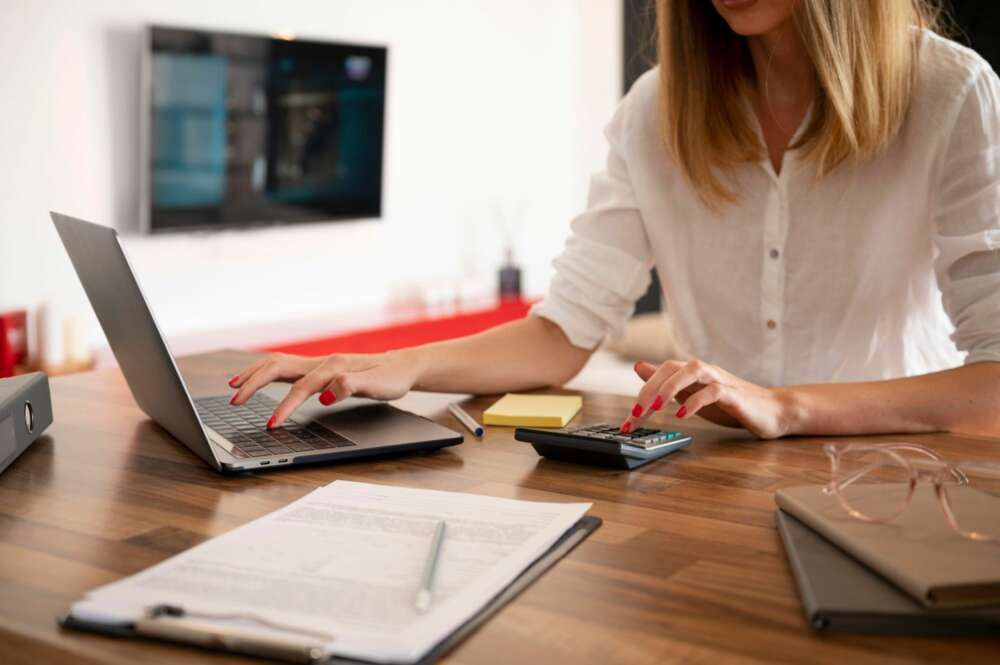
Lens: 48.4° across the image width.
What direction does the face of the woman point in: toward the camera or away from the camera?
toward the camera

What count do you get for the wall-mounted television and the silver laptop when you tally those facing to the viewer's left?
0

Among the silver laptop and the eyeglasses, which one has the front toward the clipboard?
the eyeglasses

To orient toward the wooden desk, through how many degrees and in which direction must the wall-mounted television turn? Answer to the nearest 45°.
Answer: approximately 45° to its right

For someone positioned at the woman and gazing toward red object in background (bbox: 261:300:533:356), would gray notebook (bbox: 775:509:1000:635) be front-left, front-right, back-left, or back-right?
back-left

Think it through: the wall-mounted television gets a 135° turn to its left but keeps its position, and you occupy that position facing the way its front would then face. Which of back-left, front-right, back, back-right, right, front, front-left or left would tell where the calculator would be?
back

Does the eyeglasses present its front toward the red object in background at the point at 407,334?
no

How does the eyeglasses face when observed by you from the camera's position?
facing the viewer and to the left of the viewer

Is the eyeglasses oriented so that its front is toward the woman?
no

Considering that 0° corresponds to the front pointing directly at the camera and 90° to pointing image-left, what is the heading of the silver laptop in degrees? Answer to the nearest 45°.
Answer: approximately 225°

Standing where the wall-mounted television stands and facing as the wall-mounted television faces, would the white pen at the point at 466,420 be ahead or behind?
ahead

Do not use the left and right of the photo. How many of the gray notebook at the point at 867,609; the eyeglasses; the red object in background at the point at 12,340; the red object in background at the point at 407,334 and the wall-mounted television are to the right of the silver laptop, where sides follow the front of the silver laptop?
2

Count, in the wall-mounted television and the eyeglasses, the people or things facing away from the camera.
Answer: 0

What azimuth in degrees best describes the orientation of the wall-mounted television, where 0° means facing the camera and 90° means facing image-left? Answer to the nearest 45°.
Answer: approximately 315°
